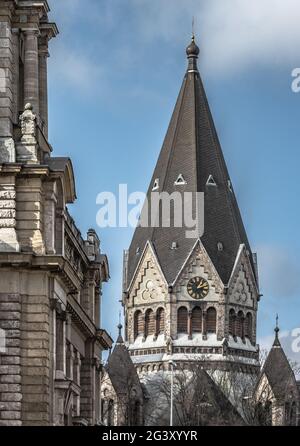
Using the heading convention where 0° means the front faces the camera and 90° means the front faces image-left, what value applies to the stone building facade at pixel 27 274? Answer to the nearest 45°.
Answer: approximately 270°
